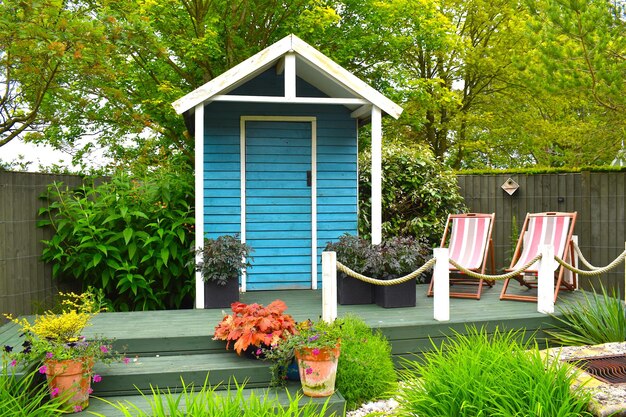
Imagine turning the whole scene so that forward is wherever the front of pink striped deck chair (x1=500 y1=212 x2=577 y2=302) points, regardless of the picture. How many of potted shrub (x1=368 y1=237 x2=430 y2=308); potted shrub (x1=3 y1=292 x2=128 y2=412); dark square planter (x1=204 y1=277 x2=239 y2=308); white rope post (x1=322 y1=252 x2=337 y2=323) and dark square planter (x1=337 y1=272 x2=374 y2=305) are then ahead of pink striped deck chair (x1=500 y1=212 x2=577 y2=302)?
5

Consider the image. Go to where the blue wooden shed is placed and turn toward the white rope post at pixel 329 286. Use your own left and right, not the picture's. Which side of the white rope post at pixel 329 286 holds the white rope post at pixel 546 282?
left

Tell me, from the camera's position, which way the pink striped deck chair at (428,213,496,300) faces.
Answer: facing the viewer and to the left of the viewer

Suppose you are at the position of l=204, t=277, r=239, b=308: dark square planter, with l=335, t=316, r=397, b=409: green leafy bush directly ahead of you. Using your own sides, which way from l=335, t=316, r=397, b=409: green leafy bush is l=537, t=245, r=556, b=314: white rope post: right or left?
left

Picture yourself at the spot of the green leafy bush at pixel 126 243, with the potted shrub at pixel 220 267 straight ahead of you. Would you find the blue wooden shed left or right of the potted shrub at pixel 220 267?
left

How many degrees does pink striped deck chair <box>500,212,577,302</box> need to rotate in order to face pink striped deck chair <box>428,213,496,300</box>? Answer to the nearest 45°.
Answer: approximately 45° to its right

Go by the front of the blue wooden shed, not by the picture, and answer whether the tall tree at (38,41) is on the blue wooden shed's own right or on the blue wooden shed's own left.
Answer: on the blue wooden shed's own right

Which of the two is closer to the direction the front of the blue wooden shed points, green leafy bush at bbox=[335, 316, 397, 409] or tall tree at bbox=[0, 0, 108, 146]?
the green leafy bush

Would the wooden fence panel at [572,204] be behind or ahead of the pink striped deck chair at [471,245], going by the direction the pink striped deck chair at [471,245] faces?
behind

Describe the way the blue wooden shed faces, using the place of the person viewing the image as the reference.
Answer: facing the viewer

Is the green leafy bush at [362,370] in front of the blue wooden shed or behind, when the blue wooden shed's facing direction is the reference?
in front
